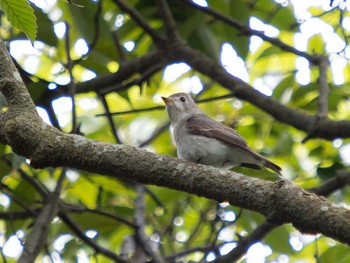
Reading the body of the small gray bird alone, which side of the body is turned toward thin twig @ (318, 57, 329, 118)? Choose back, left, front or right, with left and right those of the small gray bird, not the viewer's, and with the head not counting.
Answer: back

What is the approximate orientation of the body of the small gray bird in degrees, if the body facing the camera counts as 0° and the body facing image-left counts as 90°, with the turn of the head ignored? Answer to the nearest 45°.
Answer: approximately 90°

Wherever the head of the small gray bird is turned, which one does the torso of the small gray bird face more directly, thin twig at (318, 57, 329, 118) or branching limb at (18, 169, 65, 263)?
the branching limb
